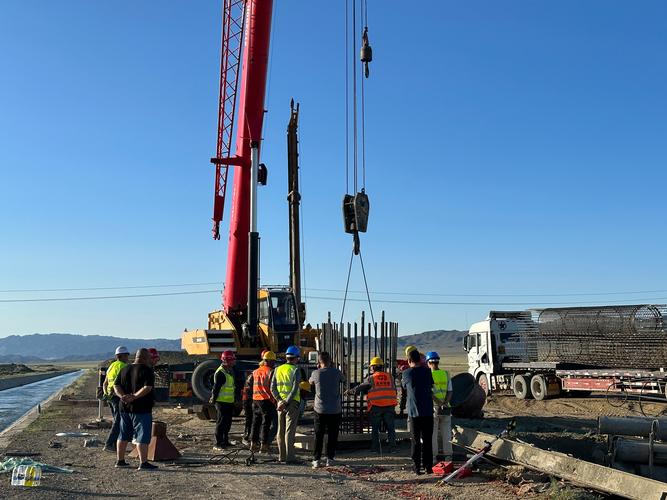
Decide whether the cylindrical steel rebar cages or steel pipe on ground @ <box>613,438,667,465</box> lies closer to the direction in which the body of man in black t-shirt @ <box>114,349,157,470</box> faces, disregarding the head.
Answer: the cylindrical steel rebar cages

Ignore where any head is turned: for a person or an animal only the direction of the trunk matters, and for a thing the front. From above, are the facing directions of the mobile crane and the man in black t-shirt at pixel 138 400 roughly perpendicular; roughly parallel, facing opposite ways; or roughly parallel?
roughly perpendicular

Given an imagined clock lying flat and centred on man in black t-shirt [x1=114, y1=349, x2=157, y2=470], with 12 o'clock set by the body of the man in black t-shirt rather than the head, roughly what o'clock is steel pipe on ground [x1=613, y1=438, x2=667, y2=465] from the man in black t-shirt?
The steel pipe on ground is roughly at 2 o'clock from the man in black t-shirt.

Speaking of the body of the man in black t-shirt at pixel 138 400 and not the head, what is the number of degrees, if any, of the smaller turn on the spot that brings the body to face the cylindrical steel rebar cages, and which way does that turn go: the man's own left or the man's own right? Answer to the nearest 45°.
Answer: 0° — they already face it

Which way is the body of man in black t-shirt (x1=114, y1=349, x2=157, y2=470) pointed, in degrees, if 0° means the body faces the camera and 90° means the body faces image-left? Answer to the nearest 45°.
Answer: approximately 225°

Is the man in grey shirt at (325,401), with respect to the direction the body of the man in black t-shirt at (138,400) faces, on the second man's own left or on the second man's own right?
on the second man's own right

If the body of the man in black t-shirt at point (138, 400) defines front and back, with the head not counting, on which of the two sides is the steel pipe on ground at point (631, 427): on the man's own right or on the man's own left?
on the man's own right
